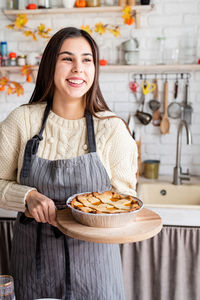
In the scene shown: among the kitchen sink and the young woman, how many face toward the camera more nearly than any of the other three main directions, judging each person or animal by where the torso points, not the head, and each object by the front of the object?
2

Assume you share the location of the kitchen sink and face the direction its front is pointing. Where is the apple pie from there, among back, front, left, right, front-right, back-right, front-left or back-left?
front

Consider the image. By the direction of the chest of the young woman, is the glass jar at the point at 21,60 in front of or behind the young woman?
behind

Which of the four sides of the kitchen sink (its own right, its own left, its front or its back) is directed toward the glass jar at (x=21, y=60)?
right

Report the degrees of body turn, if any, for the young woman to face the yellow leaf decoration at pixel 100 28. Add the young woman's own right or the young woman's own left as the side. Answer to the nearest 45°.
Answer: approximately 180°

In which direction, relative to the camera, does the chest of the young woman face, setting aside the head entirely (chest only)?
toward the camera

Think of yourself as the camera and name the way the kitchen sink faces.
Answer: facing the viewer
